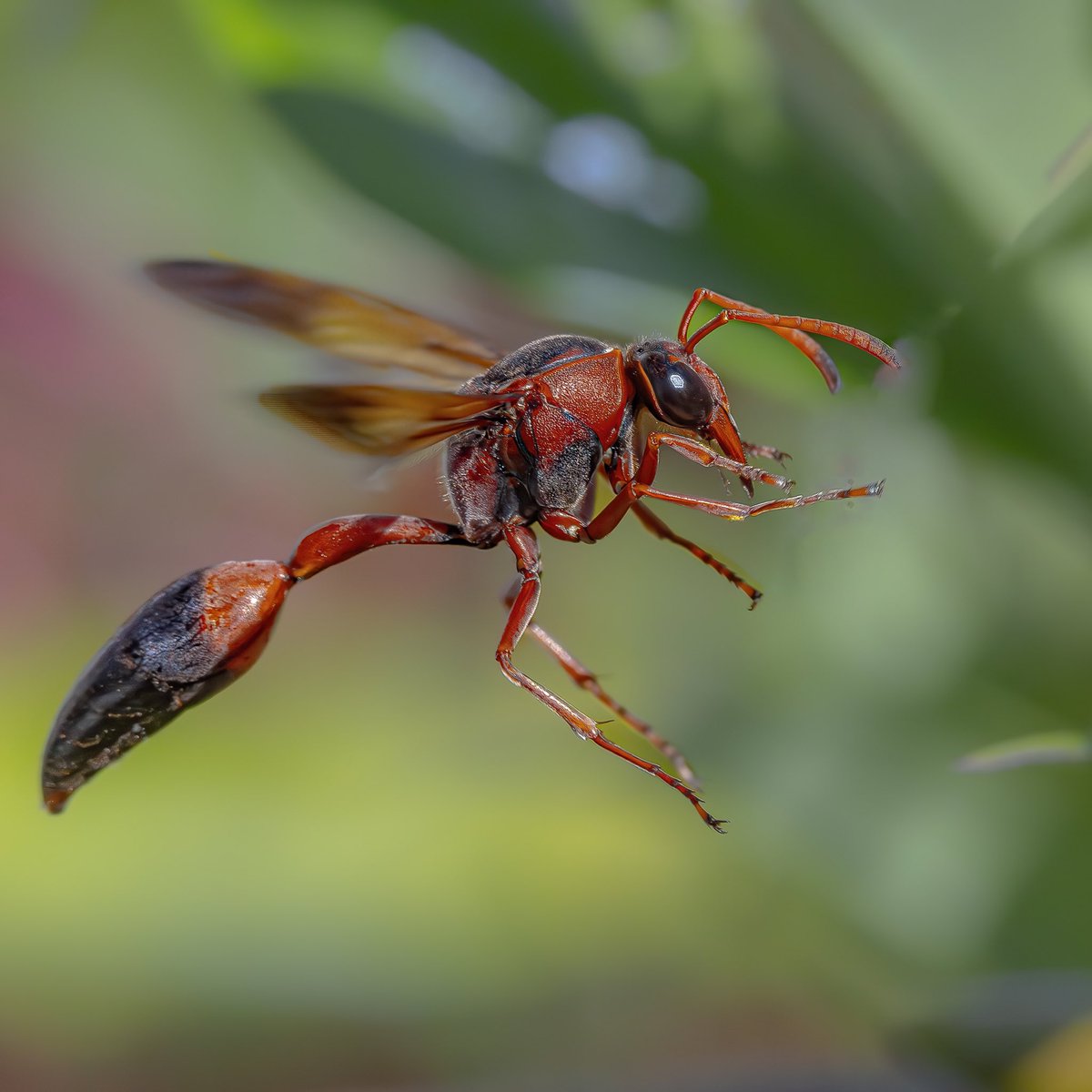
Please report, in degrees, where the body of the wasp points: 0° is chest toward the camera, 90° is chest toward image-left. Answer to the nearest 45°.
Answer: approximately 270°
